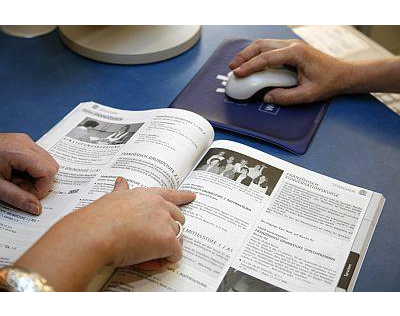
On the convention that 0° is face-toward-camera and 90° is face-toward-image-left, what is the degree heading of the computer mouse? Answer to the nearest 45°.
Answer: approximately 90°
